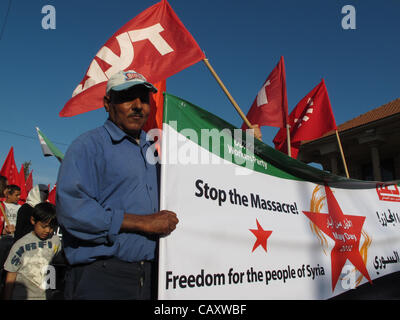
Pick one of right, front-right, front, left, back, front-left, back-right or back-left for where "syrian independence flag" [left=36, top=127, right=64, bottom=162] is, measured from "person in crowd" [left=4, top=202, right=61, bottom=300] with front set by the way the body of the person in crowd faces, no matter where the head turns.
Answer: back-left

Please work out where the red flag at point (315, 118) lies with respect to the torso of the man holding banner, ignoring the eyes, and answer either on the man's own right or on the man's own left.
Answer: on the man's own left

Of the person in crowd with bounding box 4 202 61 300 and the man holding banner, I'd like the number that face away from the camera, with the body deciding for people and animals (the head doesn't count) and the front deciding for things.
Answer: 0

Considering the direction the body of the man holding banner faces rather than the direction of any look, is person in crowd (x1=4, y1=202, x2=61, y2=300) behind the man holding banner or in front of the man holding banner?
behind

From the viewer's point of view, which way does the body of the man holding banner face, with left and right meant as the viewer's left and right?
facing the viewer and to the right of the viewer

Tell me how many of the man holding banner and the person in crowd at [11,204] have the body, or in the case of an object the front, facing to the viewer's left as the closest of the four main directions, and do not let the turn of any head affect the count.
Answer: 0

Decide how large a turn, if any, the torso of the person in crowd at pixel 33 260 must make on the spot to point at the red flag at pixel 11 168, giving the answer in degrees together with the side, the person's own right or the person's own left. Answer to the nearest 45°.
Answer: approximately 135° to the person's own left

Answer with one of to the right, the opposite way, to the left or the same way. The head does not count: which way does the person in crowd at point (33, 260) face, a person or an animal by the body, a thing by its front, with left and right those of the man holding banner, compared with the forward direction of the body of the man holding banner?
the same way

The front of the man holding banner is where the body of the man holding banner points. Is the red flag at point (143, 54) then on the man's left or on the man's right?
on the man's left
